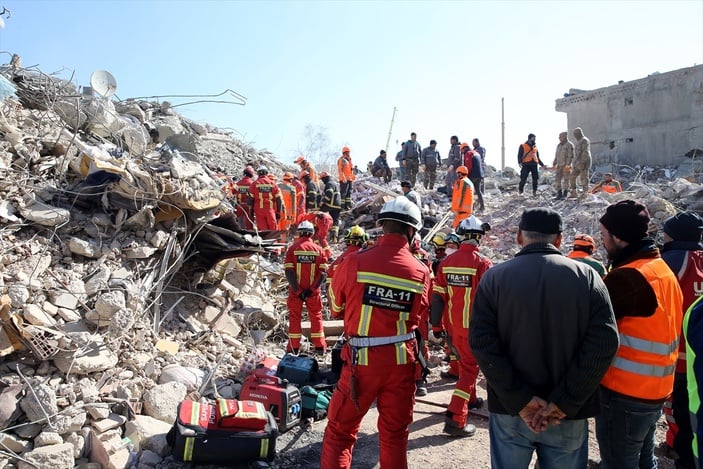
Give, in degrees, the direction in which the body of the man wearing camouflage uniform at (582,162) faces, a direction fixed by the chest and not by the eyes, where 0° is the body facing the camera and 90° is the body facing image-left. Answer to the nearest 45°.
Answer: approximately 45°

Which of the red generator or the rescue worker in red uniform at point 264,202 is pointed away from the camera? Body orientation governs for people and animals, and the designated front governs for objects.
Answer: the rescue worker in red uniform

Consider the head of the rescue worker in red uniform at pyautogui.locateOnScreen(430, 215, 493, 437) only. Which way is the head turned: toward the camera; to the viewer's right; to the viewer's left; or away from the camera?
away from the camera

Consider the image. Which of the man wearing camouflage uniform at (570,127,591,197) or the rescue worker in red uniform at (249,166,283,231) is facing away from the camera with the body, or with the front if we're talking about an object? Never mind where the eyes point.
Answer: the rescue worker in red uniform

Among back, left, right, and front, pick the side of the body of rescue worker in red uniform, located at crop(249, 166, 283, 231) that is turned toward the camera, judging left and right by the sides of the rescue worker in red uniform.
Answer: back

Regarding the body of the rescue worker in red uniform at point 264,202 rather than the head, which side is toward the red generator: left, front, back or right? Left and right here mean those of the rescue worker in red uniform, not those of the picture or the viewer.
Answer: back

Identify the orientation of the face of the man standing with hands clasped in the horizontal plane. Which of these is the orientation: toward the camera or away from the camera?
away from the camera

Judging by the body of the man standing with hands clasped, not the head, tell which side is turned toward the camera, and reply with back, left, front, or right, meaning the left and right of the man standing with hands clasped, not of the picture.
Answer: back
